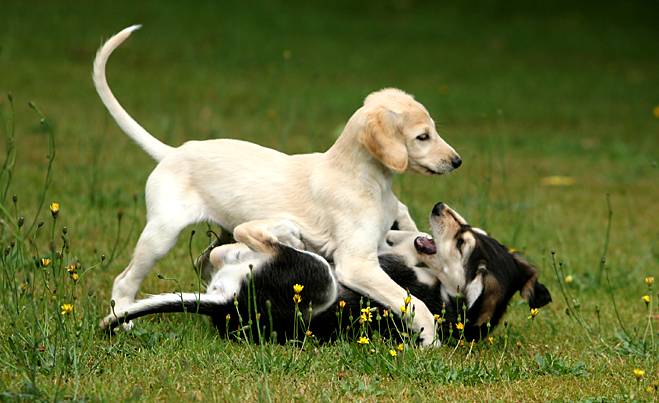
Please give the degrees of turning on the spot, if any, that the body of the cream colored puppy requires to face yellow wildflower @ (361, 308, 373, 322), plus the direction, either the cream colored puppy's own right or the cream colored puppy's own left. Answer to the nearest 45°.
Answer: approximately 90° to the cream colored puppy's own right

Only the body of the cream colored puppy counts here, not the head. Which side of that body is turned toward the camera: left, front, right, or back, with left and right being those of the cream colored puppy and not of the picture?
right
